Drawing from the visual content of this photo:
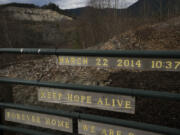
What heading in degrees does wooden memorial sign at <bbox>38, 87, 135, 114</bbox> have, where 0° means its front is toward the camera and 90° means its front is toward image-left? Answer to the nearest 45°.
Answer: approximately 45°

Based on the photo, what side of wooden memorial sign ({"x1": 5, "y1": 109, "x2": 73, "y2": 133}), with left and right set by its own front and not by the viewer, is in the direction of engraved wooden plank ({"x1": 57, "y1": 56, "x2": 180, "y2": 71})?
left

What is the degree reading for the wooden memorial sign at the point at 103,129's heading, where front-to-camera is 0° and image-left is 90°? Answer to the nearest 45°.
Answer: approximately 45°

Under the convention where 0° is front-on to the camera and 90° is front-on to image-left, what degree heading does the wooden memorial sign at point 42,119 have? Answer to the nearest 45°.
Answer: approximately 45°
